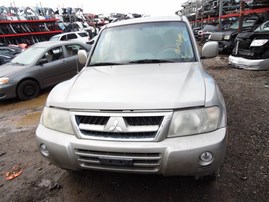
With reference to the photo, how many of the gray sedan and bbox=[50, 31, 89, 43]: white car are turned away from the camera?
0

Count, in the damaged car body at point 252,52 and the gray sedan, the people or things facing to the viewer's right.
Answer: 0

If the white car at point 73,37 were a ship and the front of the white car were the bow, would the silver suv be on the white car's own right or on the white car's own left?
on the white car's own left

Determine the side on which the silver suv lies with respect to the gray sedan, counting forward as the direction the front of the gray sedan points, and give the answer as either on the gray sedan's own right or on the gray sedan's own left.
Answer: on the gray sedan's own left

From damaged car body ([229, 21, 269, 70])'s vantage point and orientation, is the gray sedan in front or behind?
in front

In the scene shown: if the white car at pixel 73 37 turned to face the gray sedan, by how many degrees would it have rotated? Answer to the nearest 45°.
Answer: approximately 45° to its left

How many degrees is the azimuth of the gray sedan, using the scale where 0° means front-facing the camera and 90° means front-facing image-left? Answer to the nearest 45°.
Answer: approximately 45°

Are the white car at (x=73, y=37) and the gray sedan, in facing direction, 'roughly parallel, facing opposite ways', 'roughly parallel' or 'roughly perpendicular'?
roughly parallel

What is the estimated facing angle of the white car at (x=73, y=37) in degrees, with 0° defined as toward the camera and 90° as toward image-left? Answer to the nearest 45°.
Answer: approximately 45°

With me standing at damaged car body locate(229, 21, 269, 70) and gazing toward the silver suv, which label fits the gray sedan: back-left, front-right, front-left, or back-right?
front-right

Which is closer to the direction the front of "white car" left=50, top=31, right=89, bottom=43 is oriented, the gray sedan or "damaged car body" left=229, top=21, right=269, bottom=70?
the gray sedan

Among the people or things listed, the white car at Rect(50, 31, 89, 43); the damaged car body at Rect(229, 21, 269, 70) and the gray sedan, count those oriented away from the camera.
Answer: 0

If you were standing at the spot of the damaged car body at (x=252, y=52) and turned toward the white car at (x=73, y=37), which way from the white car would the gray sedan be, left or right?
left

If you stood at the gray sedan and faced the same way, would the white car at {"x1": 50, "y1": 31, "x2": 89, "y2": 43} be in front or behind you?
behind
